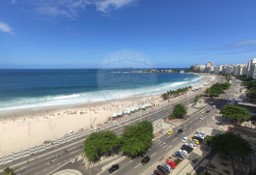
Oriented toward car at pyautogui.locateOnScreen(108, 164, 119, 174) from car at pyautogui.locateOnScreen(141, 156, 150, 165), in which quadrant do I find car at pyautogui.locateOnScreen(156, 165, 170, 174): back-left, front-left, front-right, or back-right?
back-left
